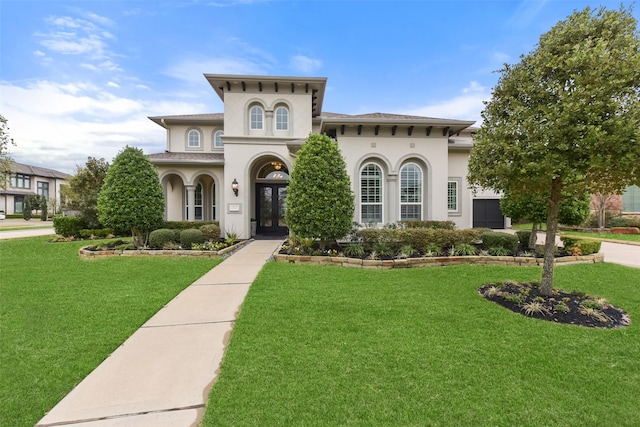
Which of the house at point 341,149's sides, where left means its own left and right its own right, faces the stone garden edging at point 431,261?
front

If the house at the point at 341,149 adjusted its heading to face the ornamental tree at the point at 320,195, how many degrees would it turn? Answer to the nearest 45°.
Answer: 0° — it already faces it

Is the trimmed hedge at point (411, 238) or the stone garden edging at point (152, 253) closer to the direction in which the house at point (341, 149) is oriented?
the trimmed hedge

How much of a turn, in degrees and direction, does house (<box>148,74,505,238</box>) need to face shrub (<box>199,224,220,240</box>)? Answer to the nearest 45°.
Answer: approximately 90° to its right

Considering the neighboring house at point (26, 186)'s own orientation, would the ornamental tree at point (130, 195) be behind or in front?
in front

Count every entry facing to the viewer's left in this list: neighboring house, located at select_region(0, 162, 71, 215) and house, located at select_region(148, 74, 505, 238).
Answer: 0

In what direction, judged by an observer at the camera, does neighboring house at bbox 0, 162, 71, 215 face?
facing the viewer and to the right of the viewer

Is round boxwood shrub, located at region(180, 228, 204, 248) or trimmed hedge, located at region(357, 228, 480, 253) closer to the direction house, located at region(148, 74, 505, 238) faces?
the trimmed hedge

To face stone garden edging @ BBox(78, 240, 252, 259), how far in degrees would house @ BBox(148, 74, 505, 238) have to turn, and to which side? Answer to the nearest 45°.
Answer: approximately 45° to its right

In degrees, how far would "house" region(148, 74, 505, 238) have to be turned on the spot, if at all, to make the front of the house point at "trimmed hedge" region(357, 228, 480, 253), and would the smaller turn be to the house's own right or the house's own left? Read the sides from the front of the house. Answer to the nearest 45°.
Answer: approximately 45° to the house's own left

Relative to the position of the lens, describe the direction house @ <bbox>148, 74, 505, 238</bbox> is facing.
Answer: facing the viewer

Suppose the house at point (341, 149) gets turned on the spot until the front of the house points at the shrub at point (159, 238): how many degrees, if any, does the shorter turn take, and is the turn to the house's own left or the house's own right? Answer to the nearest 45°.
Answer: approximately 45° to the house's own right

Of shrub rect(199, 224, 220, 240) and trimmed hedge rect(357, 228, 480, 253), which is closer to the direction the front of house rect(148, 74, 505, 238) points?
the trimmed hedge

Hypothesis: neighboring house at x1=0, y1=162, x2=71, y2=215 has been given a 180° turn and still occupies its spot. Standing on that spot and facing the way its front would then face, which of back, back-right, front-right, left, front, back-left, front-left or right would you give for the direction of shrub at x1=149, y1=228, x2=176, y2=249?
back-left

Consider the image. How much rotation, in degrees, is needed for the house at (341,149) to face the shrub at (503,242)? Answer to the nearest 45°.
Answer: approximately 45° to its left

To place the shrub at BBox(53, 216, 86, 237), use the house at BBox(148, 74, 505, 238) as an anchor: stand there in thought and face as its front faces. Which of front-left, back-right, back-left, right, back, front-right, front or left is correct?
right

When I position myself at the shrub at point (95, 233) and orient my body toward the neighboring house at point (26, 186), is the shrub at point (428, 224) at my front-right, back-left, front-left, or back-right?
back-right
